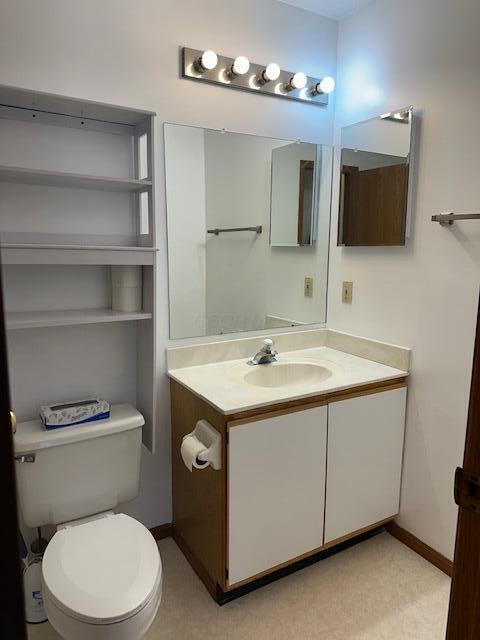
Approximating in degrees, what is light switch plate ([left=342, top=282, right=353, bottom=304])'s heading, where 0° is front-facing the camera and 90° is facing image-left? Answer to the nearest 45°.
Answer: approximately 45°

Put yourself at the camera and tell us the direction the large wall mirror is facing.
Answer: facing the viewer and to the right of the viewer

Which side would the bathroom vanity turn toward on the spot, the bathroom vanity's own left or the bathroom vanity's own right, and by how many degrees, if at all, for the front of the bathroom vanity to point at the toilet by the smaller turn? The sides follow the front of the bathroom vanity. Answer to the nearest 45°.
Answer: approximately 90° to the bathroom vanity's own right

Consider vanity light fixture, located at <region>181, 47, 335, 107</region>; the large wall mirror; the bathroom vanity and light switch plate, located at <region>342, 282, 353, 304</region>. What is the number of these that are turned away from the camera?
0

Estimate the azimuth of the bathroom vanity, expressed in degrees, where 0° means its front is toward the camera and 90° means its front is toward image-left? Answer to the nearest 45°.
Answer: approximately 315°

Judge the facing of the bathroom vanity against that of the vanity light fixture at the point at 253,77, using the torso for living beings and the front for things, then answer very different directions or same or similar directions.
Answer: same or similar directions

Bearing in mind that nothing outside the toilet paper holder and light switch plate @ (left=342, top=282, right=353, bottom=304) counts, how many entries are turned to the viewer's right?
0

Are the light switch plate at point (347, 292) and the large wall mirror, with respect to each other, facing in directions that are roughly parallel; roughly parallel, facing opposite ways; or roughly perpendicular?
roughly perpendicular

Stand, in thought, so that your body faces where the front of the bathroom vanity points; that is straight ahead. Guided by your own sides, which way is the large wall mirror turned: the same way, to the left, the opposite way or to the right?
the same way

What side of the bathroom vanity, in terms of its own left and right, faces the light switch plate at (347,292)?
left

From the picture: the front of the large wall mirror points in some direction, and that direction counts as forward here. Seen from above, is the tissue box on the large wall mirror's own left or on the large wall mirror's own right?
on the large wall mirror's own right

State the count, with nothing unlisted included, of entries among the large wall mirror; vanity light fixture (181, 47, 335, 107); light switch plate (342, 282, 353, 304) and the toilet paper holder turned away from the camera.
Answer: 0

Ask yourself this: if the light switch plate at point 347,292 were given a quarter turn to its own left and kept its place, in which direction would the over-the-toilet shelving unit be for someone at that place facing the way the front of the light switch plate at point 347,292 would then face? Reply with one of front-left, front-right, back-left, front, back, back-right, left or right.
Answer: right

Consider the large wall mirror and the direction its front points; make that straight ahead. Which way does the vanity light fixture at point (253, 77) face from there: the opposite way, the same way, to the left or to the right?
the same way

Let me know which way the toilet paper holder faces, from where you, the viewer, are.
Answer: facing the viewer and to the left of the viewer
